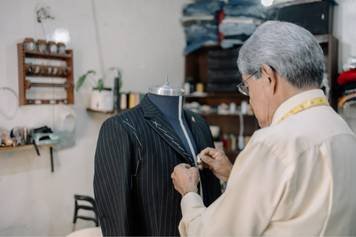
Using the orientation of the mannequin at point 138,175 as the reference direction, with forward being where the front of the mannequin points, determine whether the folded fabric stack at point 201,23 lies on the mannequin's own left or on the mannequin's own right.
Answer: on the mannequin's own left

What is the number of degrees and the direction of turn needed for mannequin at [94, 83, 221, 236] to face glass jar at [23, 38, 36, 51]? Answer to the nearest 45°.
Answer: approximately 180°

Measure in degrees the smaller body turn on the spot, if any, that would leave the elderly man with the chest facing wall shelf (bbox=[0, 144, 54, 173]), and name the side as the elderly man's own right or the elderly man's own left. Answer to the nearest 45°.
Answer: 0° — they already face it

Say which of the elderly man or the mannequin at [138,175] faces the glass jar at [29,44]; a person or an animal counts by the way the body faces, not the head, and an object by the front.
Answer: the elderly man

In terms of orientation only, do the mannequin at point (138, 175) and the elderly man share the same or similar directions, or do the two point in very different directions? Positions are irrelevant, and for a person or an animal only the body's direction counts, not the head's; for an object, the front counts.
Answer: very different directions

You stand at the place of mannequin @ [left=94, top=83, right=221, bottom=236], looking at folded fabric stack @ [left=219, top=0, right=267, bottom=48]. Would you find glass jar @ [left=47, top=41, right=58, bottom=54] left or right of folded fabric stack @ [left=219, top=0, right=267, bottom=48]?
left

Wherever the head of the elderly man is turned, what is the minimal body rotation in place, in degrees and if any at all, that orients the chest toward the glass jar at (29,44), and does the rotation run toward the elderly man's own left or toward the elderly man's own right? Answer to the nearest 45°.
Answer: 0° — they already face it

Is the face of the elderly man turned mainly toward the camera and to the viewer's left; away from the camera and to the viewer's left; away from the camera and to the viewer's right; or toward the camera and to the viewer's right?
away from the camera and to the viewer's left

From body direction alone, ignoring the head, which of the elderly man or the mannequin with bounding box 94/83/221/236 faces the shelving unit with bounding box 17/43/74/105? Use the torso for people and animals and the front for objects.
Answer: the elderly man

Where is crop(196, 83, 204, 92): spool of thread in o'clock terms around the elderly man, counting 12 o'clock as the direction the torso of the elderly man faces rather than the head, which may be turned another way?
The spool of thread is roughly at 1 o'clock from the elderly man.

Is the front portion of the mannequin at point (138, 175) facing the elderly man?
yes

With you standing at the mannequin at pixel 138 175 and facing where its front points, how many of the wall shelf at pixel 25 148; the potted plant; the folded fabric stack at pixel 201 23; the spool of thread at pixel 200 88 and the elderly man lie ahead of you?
1

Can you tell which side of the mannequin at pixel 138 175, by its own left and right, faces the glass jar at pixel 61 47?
back

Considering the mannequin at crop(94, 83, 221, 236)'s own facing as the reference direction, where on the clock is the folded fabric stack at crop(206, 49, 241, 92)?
The folded fabric stack is roughly at 8 o'clock from the mannequin.

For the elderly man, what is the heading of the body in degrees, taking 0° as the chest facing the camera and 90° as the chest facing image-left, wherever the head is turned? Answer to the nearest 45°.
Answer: approximately 135°

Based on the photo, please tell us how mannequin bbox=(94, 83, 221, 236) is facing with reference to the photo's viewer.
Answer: facing the viewer and to the right of the viewer

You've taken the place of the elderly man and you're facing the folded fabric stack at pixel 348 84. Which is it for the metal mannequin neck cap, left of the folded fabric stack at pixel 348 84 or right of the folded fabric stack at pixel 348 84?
left

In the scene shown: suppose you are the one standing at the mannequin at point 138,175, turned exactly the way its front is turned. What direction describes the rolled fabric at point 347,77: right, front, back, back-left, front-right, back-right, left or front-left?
left
